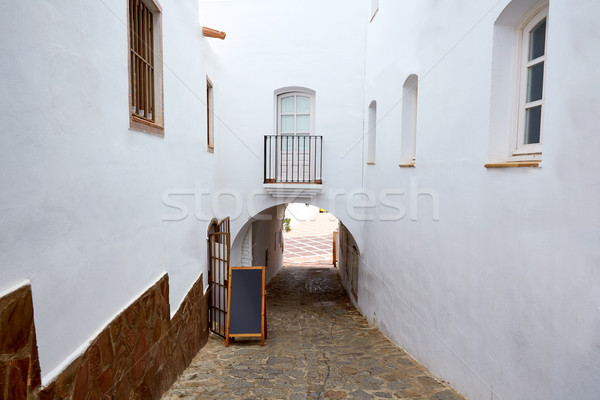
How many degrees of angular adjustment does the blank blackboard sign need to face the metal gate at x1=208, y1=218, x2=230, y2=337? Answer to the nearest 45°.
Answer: approximately 135° to its right

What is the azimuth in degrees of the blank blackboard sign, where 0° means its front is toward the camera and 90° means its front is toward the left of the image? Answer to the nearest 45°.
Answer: approximately 0°
